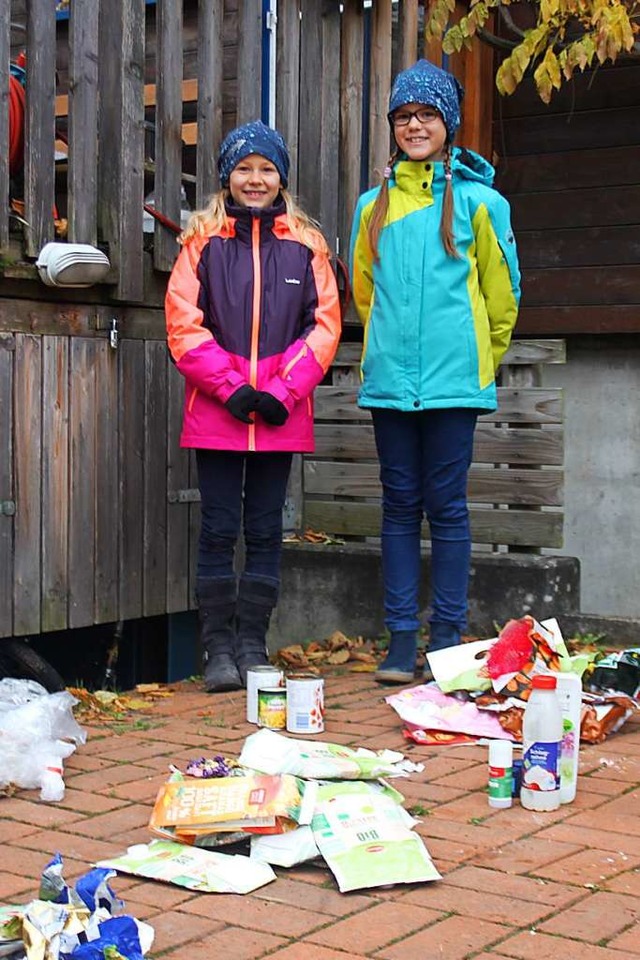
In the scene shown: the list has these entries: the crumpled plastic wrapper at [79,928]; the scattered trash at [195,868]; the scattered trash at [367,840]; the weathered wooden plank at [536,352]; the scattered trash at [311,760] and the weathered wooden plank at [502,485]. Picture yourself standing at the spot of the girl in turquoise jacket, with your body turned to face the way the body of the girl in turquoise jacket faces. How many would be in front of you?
4

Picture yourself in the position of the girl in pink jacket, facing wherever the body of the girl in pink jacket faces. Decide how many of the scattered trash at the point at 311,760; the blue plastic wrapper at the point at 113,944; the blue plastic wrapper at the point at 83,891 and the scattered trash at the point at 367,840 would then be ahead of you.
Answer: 4

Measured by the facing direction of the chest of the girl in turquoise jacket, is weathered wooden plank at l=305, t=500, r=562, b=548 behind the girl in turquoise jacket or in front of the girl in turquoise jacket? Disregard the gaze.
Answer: behind

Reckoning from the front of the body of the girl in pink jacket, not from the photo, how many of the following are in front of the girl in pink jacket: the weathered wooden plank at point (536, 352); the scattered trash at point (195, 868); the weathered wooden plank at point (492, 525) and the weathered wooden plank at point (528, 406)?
1

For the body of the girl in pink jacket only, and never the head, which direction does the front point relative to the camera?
toward the camera

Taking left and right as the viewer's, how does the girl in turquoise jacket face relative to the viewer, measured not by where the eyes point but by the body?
facing the viewer

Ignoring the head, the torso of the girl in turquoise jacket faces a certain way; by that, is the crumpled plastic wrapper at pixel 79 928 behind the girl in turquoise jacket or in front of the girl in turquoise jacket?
in front

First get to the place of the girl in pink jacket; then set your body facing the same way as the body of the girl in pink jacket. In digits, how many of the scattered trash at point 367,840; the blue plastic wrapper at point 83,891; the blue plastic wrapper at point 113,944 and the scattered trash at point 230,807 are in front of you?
4

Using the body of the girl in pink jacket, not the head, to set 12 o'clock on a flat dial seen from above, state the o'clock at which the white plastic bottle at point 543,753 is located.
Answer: The white plastic bottle is roughly at 11 o'clock from the girl in pink jacket.

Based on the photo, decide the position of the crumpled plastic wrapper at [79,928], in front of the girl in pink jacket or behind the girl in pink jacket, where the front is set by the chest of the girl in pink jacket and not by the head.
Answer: in front

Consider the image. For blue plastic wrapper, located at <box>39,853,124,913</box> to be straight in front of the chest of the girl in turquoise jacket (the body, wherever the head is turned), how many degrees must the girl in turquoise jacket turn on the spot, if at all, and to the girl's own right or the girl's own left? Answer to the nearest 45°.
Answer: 0° — they already face it
